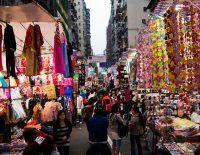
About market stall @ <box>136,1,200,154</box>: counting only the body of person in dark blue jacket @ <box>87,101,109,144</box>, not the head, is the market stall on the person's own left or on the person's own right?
on the person's own right

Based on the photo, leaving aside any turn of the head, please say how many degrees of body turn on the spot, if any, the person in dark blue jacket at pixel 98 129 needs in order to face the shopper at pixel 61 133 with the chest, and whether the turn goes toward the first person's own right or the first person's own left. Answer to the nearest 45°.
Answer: approximately 45° to the first person's own left

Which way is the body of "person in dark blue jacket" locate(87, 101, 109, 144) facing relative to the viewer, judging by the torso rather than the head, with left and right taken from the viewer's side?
facing away from the viewer

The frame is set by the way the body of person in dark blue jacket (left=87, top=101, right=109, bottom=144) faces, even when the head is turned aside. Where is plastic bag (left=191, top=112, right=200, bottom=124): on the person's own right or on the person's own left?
on the person's own right

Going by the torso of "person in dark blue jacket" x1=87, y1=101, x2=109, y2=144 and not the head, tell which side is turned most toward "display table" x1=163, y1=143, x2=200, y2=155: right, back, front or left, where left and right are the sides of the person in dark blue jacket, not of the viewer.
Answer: right
